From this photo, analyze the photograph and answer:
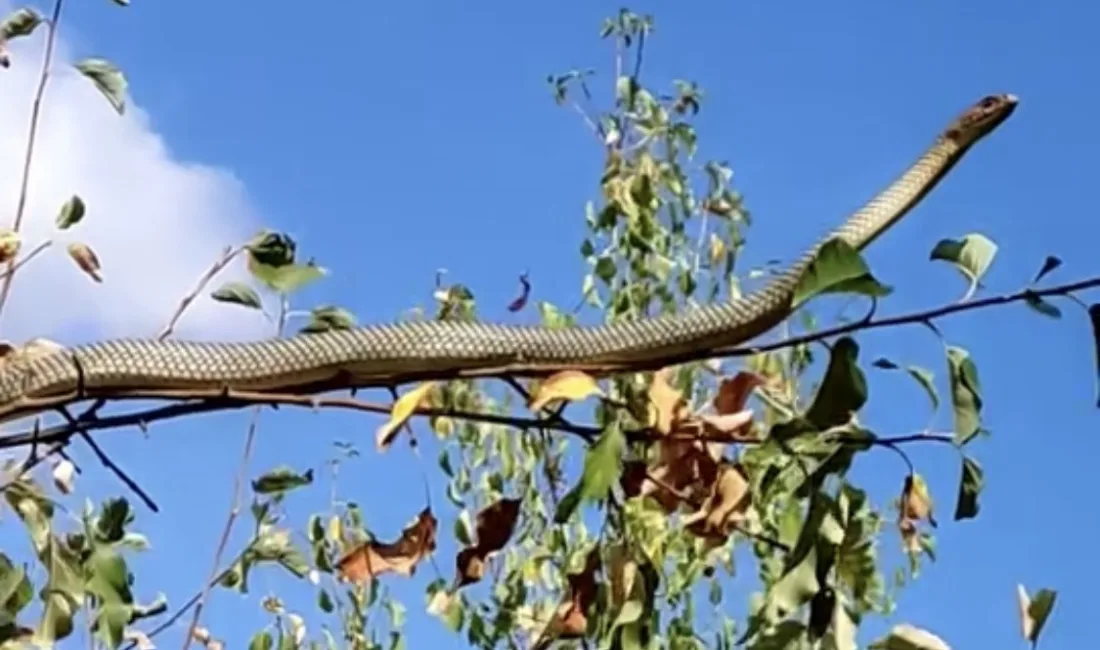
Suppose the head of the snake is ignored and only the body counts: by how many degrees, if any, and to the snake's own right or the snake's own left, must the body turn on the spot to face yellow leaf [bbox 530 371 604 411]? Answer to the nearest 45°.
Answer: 0° — it already faces it

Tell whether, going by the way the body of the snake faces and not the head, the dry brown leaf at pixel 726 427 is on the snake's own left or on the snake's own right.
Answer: on the snake's own right

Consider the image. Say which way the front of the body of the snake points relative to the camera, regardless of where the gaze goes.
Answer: to the viewer's right

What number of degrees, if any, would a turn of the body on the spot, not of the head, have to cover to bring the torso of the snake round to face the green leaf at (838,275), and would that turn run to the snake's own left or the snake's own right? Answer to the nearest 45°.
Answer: approximately 45° to the snake's own right
